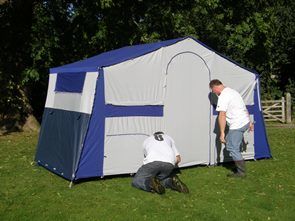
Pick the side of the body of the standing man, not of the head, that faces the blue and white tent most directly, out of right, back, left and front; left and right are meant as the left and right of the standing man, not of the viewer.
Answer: front

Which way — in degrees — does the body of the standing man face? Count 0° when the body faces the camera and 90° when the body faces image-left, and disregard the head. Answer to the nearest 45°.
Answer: approximately 90°

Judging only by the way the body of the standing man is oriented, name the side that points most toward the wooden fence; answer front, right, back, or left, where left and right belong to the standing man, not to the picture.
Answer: right

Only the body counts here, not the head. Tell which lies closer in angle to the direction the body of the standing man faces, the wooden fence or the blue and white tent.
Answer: the blue and white tent

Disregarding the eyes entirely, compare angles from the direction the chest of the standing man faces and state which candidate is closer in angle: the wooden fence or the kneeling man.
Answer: the kneeling man

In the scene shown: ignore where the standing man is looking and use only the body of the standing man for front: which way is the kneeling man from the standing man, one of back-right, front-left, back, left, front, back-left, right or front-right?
front-left
